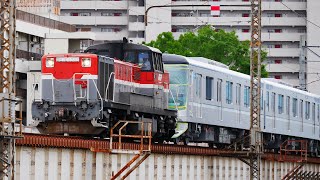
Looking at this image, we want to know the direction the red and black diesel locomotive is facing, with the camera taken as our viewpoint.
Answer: facing the viewer and to the left of the viewer

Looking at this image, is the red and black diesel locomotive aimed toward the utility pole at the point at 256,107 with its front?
no
